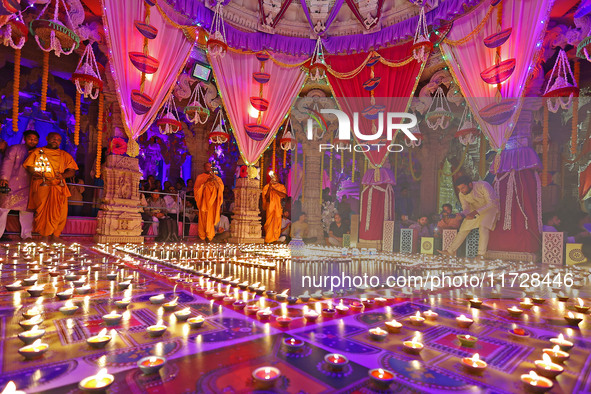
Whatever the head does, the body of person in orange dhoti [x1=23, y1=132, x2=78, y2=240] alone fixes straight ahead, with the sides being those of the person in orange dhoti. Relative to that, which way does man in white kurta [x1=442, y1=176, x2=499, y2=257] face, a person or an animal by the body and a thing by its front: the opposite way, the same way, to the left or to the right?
to the right

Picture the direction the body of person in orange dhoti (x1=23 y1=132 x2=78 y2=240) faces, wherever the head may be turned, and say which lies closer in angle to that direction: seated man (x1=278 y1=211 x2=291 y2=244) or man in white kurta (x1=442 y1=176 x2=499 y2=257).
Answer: the man in white kurta

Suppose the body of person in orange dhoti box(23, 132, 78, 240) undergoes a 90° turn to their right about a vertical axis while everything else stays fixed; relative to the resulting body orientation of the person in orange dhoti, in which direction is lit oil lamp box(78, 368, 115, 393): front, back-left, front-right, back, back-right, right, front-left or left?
left

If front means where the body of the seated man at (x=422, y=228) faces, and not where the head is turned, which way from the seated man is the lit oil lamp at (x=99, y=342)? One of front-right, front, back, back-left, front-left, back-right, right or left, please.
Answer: front

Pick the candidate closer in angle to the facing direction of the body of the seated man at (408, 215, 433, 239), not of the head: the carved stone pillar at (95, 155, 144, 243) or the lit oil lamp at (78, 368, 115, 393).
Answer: the lit oil lamp

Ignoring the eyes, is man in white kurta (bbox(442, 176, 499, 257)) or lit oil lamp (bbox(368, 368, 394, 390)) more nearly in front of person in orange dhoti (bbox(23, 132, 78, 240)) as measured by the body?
the lit oil lamp

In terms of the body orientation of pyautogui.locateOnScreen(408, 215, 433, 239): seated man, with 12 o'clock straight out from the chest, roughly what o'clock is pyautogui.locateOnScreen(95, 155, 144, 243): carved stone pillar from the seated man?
The carved stone pillar is roughly at 2 o'clock from the seated man.

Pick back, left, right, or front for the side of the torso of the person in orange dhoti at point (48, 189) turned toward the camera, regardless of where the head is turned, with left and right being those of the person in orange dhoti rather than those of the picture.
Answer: front

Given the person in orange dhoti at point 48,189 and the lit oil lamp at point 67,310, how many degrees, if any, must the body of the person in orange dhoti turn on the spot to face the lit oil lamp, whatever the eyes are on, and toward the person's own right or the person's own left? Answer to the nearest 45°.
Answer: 0° — they already face it

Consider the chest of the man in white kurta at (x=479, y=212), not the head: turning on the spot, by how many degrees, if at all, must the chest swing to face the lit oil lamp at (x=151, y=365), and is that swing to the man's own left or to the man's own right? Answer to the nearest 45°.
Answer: approximately 45° to the man's own left

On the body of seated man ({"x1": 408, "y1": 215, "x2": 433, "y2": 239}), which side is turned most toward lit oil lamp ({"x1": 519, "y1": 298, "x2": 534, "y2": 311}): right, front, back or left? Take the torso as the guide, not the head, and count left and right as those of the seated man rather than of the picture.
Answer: front

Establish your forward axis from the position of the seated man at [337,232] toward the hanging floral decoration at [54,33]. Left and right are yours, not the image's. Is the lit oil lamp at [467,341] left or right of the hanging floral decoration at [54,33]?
left

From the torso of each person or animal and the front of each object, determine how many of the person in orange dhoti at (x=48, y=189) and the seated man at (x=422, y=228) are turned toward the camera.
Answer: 2

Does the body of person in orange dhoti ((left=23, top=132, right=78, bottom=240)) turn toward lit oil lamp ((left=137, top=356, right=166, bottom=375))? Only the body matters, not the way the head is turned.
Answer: yes

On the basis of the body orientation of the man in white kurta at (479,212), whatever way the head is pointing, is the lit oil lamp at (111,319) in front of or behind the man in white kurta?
in front

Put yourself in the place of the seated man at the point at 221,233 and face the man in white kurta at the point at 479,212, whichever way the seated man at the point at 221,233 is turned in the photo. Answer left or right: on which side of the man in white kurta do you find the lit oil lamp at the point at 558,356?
right

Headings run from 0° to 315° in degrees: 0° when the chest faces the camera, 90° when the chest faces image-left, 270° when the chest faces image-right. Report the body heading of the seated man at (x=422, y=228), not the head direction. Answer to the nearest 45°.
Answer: approximately 0°
